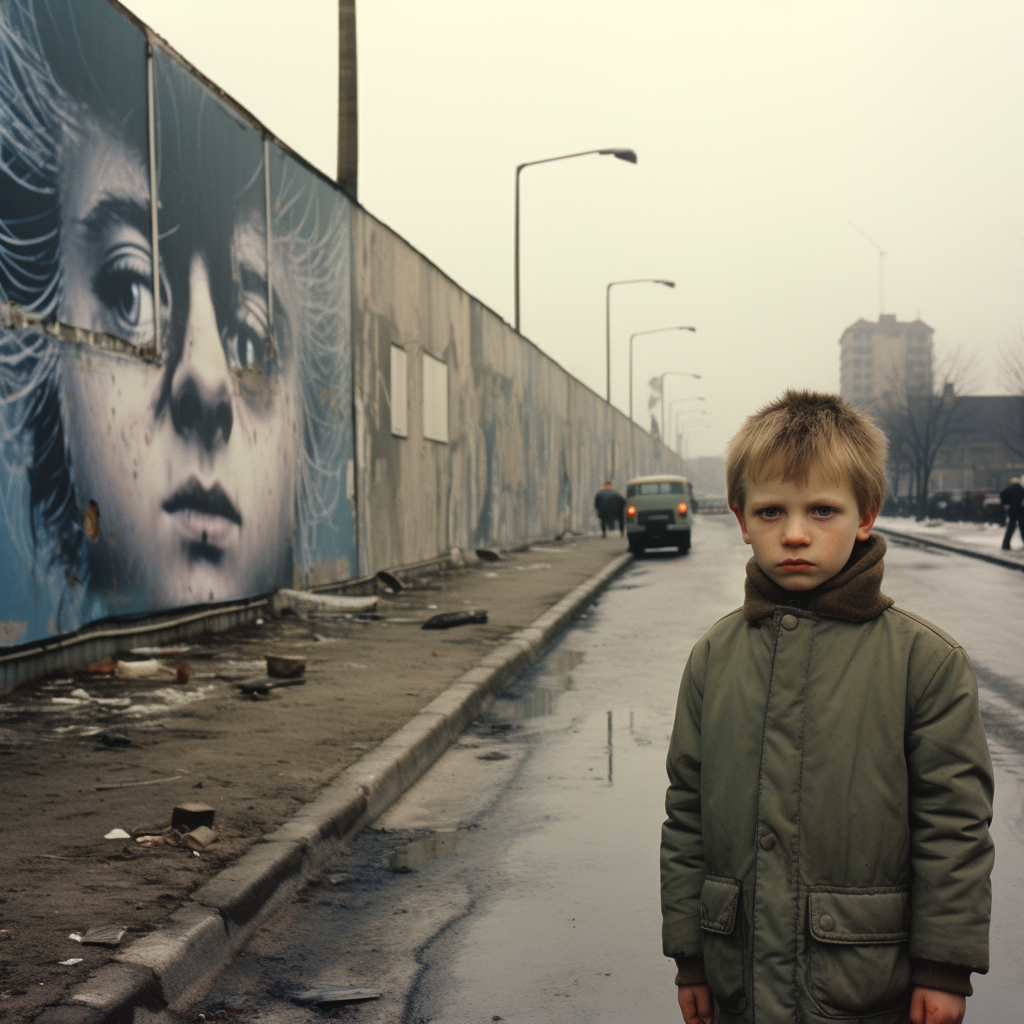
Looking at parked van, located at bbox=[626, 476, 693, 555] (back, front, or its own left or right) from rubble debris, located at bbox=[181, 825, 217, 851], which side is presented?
back

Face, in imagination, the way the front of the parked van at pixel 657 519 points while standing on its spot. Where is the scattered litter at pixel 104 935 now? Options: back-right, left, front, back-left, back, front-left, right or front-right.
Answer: back

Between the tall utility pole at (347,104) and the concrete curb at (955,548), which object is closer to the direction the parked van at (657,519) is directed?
the concrete curb

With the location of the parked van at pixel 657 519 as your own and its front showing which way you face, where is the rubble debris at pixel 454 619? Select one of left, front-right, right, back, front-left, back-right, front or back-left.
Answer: back

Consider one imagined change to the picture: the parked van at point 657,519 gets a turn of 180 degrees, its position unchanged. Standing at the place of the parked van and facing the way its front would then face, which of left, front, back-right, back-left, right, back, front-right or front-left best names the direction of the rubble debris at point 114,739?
front

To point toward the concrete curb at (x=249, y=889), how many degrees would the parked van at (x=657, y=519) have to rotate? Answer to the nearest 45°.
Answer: approximately 180°

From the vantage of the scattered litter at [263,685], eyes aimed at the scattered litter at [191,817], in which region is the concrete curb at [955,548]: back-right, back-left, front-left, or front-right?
back-left

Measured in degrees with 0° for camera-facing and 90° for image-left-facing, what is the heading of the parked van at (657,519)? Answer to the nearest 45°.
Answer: approximately 180°

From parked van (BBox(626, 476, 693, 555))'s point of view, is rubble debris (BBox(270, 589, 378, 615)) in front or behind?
behind

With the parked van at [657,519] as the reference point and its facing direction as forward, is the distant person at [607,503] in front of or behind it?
in front

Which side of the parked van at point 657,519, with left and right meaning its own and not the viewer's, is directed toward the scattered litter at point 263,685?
back

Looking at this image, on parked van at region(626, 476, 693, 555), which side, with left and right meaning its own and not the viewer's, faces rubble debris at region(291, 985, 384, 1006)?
back

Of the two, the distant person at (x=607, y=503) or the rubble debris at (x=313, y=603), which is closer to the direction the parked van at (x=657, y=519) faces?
the distant person

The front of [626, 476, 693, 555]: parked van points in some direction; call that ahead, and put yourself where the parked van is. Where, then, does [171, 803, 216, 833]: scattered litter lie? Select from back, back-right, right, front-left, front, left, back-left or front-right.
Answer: back
